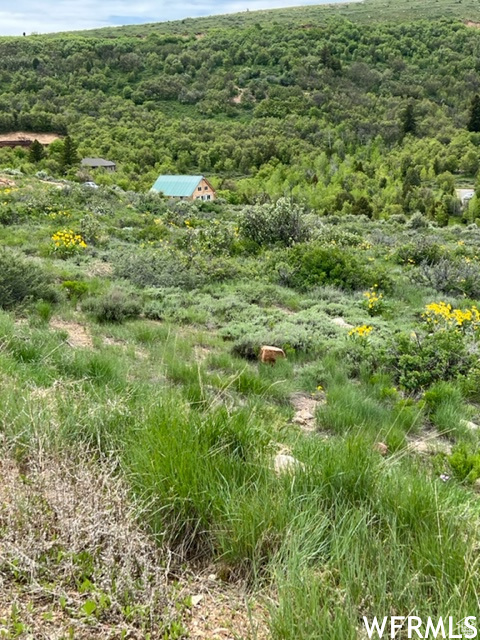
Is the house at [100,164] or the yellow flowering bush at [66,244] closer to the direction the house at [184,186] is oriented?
the yellow flowering bush

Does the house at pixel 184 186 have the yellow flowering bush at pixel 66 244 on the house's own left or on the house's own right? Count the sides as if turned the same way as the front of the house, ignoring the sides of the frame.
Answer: on the house's own right

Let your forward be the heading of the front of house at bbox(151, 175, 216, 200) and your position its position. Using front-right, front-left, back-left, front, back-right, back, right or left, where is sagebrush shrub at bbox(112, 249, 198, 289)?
front-right

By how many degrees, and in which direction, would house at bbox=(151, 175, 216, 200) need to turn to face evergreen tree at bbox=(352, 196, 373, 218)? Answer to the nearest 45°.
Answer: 0° — it already faces it

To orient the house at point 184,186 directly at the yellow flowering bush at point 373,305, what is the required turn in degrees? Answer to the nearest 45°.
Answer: approximately 45° to its right

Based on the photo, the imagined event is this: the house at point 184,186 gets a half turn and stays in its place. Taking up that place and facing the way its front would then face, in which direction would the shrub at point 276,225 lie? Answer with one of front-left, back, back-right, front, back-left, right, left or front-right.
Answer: back-left

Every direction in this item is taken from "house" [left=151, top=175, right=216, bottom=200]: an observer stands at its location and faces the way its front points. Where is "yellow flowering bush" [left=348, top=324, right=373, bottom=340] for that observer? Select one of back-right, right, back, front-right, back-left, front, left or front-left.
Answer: front-right

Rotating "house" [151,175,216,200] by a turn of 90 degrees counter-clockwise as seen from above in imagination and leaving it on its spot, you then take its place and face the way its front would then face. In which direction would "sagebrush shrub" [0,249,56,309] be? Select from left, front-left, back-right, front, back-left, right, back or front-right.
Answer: back-right

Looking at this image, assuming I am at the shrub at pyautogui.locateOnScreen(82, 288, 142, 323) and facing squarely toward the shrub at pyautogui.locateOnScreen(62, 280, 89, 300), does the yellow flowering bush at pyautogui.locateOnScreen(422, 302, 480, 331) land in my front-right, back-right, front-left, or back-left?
back-right

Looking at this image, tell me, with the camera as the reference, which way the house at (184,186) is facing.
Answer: facing the viewer and to the right of the viewer

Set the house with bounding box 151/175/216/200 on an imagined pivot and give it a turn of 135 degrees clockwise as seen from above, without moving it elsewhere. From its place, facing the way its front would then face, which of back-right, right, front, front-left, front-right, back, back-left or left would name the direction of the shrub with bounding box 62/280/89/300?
left
